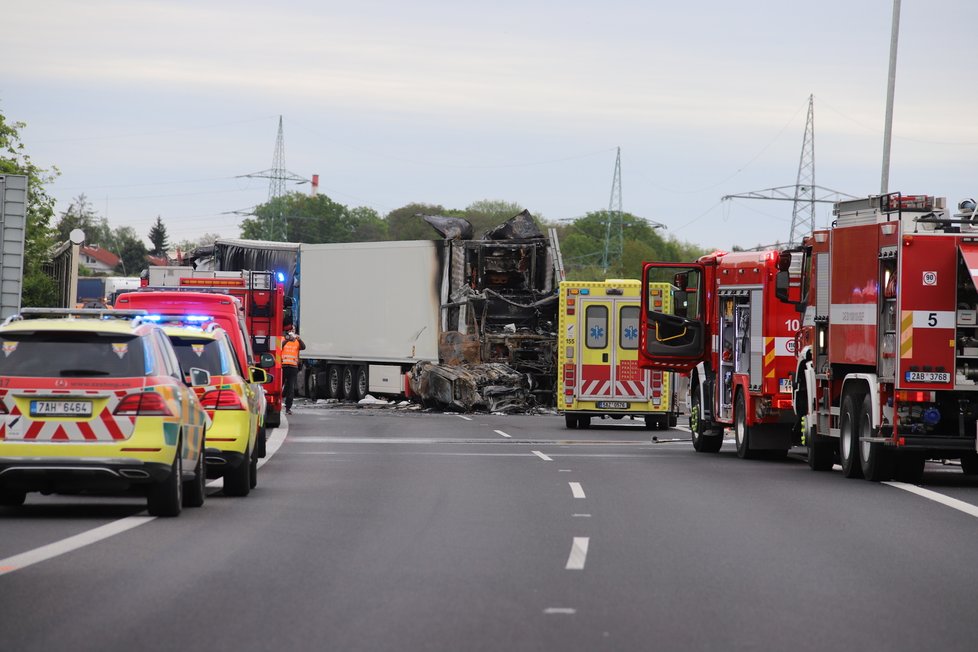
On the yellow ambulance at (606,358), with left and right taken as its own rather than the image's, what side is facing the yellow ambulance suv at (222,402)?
back

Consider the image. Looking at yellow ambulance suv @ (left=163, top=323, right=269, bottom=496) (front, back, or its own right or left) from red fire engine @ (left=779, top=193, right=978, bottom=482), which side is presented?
right

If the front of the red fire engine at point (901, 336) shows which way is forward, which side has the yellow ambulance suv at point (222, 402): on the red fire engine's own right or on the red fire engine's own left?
on the red fire engine's own left

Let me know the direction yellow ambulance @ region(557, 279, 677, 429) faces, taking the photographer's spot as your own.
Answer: facing away from the viewer

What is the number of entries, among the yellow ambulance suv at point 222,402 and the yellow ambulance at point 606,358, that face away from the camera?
2

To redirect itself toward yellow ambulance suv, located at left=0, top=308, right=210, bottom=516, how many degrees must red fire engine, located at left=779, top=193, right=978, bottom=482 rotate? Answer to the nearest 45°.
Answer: approximately 90° to its left

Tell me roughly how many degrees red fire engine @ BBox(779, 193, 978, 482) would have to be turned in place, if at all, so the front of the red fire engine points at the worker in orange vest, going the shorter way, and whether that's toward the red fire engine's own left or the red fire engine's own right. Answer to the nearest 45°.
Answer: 0° — it already faces them

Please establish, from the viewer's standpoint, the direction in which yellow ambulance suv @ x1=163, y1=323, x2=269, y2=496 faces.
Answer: facing away from the viewer

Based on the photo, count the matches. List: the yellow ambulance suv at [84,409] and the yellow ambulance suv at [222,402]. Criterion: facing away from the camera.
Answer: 2

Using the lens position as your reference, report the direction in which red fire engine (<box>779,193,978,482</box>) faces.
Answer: facing away from the viewer and to the left of the viewer

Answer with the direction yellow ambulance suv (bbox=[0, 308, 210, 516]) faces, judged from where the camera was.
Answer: facing away from the viewer
